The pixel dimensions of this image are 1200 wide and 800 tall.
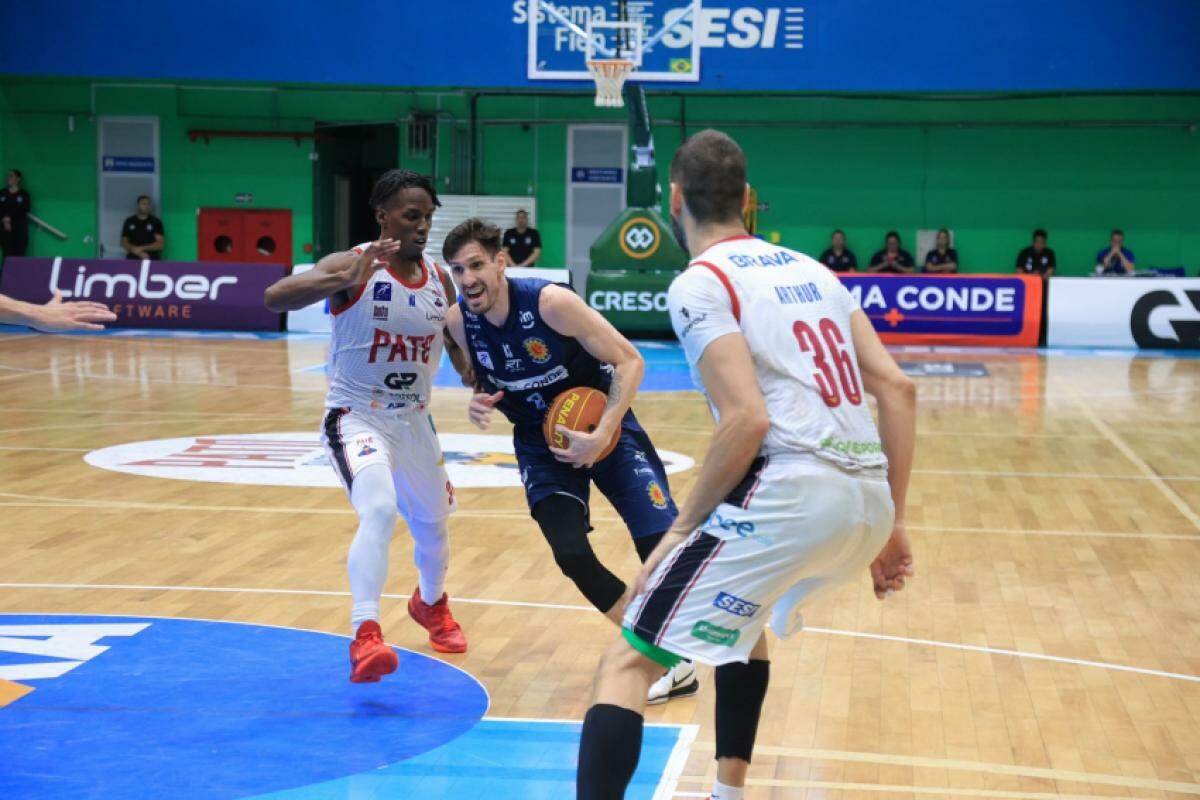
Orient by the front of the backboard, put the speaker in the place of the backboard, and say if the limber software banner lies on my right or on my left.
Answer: on my right

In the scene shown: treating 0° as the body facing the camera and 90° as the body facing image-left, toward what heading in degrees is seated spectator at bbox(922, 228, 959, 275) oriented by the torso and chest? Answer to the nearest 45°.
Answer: approximately 0°

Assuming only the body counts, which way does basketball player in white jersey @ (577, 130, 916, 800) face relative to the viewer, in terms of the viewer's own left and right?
facing away from the viewer and to the left of the viewer

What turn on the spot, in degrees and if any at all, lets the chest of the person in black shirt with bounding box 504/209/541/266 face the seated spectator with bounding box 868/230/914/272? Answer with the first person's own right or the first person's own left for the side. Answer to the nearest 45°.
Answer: approximately 90° to the first person's own left

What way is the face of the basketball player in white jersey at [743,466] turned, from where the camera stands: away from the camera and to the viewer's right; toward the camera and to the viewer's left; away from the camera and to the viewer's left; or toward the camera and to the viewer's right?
away from the camera and to the viewer's left

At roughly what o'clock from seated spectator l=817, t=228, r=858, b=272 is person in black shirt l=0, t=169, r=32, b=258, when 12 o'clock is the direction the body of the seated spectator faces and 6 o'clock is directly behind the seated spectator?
The person in black shirt is roughly at 3 o'clock from the seated spectator.

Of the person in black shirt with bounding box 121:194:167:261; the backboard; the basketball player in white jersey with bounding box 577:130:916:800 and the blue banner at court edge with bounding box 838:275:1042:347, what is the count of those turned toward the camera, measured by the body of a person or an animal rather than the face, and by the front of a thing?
3

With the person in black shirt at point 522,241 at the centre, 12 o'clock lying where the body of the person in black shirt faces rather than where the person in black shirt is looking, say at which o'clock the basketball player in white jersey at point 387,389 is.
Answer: The basketball player in white jersey is roughly at 12 o'clock from the person in black shirt.

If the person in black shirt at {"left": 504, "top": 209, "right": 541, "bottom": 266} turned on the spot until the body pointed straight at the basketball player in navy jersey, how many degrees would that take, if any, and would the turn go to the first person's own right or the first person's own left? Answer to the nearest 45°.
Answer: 0° — they already face them

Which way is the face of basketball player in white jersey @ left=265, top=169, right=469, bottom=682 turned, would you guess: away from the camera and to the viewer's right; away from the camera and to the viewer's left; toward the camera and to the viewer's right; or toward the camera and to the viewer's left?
toward the camera and to the viewer's right

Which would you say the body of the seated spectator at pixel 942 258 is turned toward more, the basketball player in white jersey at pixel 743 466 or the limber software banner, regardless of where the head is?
the basketball player in white jersey

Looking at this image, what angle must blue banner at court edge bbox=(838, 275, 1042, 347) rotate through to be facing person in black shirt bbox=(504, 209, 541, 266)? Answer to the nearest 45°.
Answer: approximately 90° to its right
